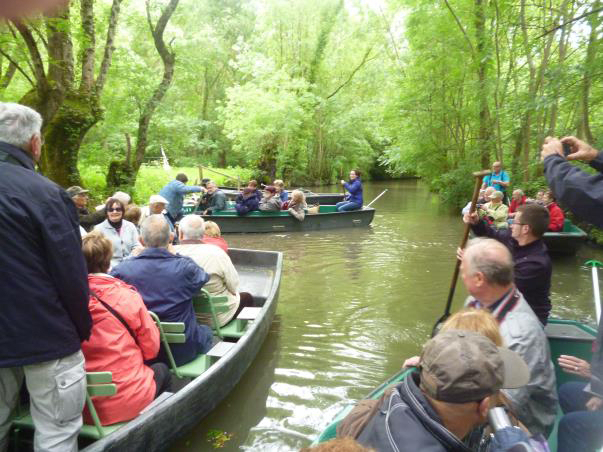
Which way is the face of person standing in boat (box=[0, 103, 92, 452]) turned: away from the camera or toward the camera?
away from the camera

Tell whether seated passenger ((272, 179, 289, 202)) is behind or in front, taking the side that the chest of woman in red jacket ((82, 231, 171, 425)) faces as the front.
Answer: in front

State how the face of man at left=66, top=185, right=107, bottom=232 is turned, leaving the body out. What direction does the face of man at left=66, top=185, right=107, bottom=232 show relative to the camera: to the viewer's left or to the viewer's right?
to the viewer's right

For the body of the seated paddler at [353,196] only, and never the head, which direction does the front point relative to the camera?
to the viewer's left

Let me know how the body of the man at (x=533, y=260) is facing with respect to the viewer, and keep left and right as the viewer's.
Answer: facing to the left of the viewer

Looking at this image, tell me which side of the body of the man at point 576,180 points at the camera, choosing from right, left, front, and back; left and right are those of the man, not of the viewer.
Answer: left

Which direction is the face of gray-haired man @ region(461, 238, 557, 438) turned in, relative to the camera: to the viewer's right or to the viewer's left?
to the viewer's left

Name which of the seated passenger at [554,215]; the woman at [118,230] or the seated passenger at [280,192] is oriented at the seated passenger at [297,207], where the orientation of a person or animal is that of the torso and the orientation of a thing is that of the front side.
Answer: the seated passenger at [554,215]
